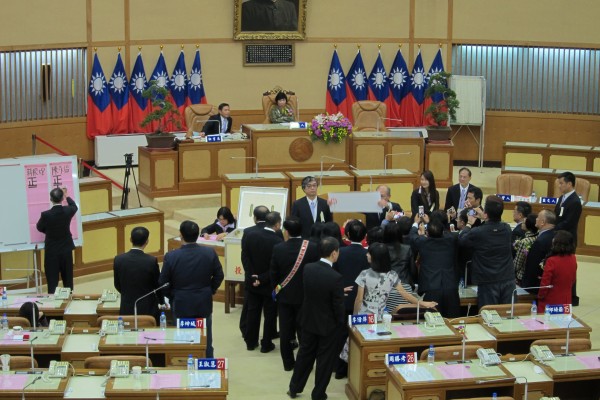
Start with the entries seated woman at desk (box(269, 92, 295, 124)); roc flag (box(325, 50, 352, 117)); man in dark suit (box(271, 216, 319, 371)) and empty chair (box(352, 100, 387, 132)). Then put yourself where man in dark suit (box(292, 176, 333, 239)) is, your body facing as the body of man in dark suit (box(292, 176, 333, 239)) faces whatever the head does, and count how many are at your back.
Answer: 3

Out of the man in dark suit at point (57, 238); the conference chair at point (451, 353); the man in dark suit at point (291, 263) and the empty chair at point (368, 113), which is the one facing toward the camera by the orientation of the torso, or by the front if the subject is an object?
the empty chair

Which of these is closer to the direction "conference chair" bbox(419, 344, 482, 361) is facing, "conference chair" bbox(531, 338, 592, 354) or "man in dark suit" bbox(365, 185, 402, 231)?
the man in dark suit

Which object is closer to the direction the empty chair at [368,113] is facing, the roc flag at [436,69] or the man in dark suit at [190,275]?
the man in dark suit

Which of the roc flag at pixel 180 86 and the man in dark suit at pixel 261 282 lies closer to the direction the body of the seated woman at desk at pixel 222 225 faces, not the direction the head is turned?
the man in dark suit

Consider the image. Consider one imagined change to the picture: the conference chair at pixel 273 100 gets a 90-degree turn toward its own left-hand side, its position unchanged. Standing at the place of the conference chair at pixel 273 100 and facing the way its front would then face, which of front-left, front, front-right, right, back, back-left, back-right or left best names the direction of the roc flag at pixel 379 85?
front-left

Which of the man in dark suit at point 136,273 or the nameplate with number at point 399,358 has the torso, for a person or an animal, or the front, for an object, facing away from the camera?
the man in dark suit

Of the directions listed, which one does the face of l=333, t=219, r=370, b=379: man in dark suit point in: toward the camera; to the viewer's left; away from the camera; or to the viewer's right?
away from the camera

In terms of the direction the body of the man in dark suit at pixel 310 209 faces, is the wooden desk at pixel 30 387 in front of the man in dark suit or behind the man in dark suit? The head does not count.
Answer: in front

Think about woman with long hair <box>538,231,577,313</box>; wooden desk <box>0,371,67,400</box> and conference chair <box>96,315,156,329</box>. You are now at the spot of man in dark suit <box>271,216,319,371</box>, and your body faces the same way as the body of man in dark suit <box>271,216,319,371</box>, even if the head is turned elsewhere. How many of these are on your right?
1

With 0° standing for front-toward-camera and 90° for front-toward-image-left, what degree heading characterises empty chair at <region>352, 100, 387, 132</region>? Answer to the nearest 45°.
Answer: approximately 0°

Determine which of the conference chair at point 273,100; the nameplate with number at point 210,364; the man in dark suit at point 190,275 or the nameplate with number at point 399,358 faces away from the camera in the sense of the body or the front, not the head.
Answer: the man in dark suit
